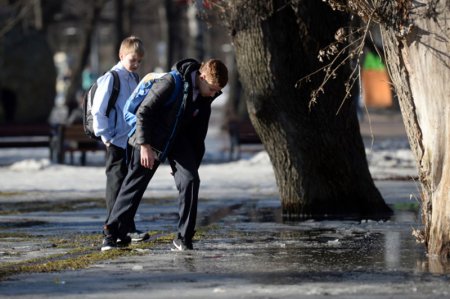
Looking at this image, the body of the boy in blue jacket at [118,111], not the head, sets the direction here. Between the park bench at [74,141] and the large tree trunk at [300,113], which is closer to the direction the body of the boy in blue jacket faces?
the large tree trunk

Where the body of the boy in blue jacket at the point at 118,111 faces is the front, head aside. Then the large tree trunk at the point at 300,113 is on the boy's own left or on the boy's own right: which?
on the boy's own left

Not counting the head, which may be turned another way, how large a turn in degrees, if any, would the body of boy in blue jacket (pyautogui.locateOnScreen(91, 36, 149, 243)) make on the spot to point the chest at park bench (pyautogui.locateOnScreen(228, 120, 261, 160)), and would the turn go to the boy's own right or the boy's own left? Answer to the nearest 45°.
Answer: approximately 135° to the boy's own left

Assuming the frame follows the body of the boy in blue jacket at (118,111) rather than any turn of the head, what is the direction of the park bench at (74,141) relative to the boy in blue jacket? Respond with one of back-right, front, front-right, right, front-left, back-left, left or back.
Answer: back-left

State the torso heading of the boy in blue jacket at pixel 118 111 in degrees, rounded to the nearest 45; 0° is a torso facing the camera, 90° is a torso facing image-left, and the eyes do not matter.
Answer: approximately 315°
